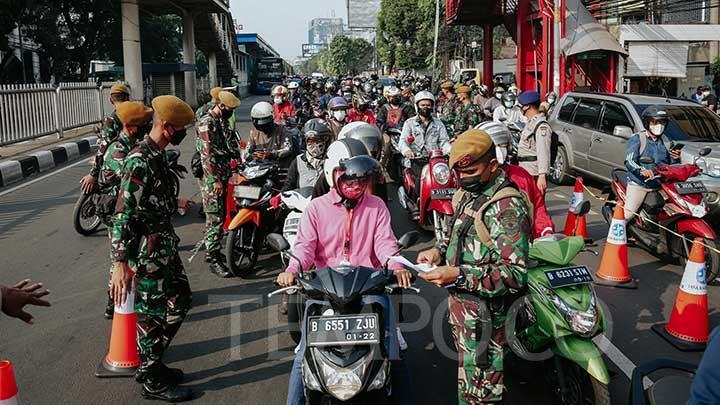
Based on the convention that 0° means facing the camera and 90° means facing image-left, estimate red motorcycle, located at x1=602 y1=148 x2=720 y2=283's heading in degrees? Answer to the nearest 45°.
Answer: approximately 315°

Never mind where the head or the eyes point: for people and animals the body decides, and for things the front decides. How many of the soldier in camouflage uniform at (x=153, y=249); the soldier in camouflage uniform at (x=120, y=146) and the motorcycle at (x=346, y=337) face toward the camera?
1

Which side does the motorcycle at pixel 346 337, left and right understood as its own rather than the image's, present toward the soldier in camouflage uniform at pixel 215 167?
back

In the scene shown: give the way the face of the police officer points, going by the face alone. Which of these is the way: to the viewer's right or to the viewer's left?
to the viewer's left

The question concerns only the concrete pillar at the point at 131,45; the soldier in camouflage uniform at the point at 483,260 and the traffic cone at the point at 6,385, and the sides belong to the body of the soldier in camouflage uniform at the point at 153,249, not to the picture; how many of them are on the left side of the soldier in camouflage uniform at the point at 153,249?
1

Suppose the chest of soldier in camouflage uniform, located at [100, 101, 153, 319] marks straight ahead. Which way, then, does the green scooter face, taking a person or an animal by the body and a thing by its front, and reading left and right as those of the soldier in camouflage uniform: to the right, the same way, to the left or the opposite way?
to the right

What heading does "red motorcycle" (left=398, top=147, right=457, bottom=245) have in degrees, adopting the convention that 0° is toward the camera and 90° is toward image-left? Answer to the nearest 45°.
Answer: approximately 315°

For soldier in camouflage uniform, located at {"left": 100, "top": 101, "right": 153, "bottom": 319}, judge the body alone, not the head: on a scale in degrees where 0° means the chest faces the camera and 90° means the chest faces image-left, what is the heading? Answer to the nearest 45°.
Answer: approximately 270°

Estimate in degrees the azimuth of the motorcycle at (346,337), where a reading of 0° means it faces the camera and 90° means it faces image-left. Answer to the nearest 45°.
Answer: approximately 0°

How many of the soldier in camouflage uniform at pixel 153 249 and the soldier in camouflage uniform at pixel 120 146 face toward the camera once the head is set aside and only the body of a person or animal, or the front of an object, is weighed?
0

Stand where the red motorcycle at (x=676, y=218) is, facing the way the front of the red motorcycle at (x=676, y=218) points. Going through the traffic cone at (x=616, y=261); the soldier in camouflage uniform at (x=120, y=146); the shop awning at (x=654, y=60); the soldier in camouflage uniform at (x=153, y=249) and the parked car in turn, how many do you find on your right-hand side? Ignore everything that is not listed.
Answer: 3

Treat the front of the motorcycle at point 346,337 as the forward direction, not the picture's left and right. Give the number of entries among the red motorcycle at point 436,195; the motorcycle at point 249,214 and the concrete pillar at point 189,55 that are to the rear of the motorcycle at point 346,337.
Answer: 3

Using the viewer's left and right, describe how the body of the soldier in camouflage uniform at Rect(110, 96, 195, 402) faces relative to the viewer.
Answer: facing to the right of the viewer

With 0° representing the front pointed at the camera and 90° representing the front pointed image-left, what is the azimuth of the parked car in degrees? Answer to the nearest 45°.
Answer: approximately 315°

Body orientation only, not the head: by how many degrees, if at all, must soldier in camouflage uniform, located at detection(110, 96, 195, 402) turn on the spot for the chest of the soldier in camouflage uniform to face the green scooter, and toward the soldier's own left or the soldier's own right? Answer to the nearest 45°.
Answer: approximately 45° to the soldier's own right

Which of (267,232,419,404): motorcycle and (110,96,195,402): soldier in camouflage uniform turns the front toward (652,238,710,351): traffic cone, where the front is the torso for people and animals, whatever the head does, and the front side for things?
the soldier in camouflage uniform

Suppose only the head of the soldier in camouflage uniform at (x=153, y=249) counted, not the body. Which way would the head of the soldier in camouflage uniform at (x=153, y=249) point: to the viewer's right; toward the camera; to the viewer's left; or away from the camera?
to the viewer's right
